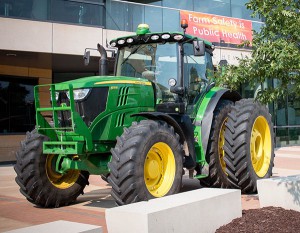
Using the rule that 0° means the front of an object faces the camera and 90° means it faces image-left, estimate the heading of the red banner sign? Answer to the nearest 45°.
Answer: approximately 0°

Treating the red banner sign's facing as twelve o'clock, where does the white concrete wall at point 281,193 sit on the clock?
The white concrete wall is roughly at 12 o'clock from the red banner sign.

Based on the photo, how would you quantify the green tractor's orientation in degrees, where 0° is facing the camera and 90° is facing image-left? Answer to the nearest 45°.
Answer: approximately 45°

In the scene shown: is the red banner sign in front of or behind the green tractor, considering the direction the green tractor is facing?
behind

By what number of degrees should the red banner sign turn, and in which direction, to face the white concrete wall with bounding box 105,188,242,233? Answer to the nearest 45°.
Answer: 0° — it already faces it

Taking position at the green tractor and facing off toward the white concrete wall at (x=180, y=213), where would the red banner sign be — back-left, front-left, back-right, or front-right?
back-left

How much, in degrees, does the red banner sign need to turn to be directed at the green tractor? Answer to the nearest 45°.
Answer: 0° — it already faces it
